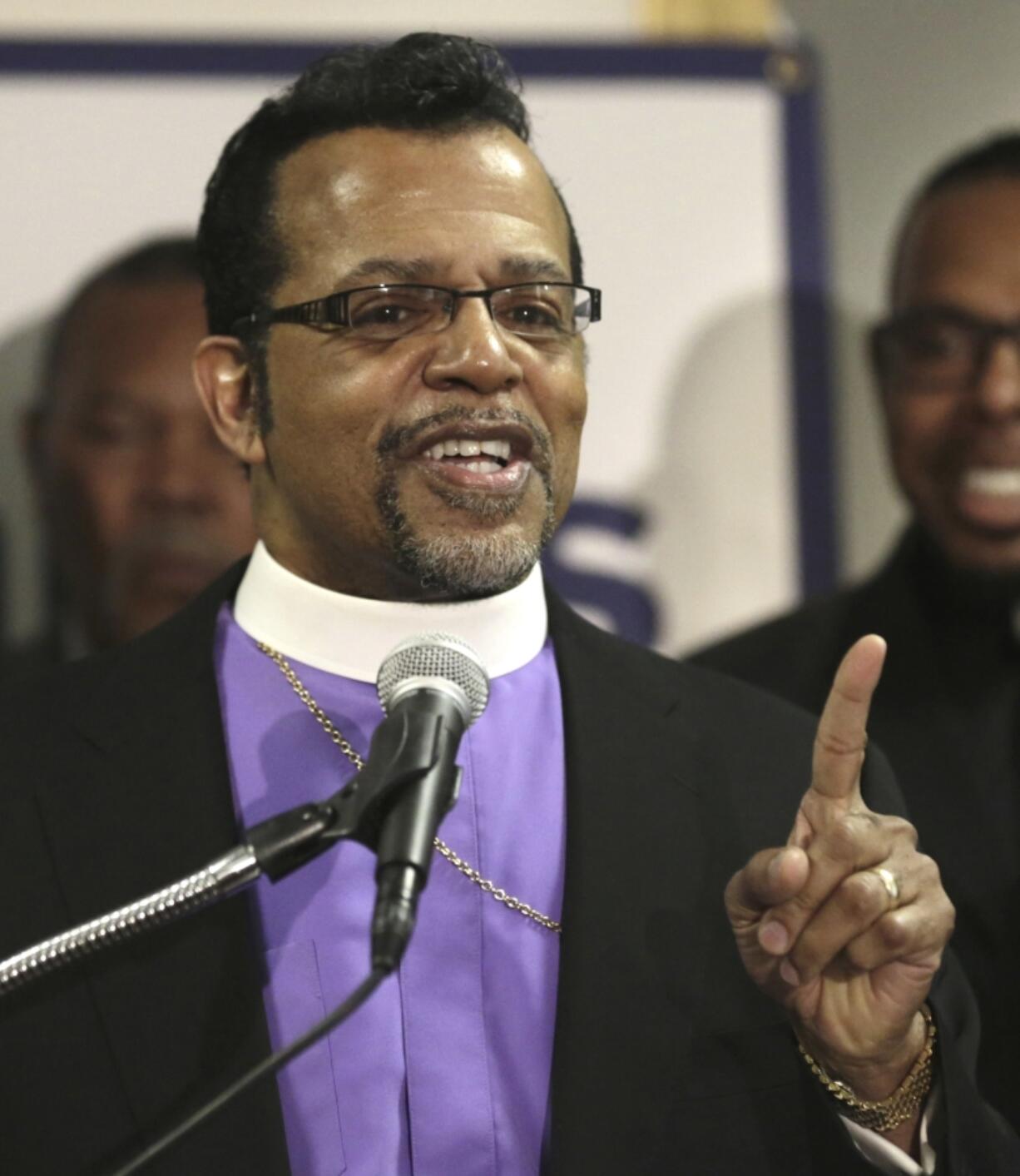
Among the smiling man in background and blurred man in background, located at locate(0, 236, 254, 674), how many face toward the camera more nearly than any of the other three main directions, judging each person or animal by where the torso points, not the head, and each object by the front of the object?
2

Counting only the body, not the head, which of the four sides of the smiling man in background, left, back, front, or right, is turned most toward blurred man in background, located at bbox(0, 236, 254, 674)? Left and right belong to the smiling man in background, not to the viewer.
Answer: right

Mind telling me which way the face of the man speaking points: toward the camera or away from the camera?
toward the camera

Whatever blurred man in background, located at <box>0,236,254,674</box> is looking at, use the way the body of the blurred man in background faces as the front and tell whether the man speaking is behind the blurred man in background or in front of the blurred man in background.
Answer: in front

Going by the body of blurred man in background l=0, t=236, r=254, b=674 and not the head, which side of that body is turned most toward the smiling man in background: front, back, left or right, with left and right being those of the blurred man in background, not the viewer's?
left

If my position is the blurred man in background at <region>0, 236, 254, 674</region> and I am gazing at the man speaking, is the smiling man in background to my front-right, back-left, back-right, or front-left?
front-left

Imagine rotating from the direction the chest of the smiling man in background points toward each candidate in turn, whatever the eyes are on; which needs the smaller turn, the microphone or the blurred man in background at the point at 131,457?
the microphone

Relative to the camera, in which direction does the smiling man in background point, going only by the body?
toward the camera

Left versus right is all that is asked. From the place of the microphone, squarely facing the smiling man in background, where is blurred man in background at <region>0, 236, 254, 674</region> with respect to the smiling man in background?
left

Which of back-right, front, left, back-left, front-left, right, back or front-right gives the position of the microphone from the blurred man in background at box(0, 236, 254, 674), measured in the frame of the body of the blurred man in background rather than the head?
front

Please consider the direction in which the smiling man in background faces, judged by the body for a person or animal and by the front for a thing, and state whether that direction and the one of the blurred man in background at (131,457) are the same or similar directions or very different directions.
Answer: same or similar directions

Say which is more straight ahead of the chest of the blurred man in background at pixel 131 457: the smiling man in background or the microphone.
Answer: the microphone

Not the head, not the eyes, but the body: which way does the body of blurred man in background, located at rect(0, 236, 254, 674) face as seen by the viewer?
toward the camera

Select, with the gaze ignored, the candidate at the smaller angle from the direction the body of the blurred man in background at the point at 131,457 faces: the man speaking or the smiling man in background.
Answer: the man speaking
